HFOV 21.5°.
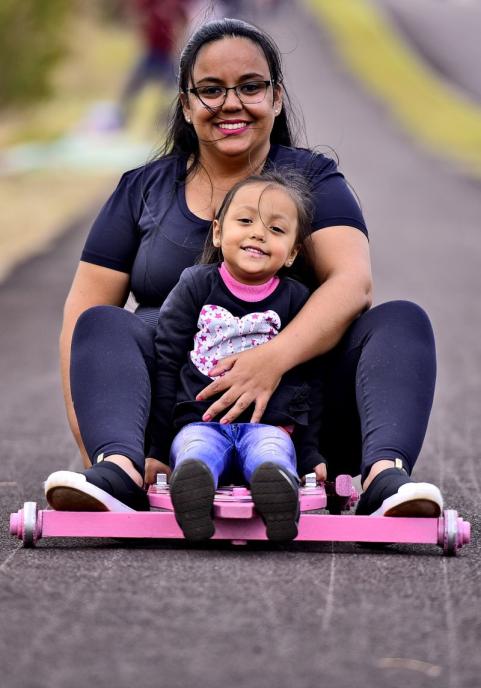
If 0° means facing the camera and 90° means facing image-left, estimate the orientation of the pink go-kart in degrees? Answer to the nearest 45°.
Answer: approximately 0°

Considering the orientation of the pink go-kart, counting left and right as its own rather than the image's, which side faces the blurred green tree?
back

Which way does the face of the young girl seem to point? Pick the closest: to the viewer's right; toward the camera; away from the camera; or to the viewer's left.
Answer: toward the camera

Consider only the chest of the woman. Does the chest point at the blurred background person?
no

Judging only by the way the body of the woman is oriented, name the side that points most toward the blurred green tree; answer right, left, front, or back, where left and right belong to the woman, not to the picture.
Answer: back

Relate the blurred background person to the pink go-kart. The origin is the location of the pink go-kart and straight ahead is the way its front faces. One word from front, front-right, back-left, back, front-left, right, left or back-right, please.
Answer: back

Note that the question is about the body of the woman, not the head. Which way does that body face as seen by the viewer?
toward the camera

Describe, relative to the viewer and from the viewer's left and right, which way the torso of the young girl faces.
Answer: facing the viewer

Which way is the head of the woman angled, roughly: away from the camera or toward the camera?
toward the camera

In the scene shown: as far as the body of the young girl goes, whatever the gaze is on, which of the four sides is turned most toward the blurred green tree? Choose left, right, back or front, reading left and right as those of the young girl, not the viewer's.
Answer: back

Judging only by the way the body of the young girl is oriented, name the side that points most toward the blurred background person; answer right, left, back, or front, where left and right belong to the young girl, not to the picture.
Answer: back
